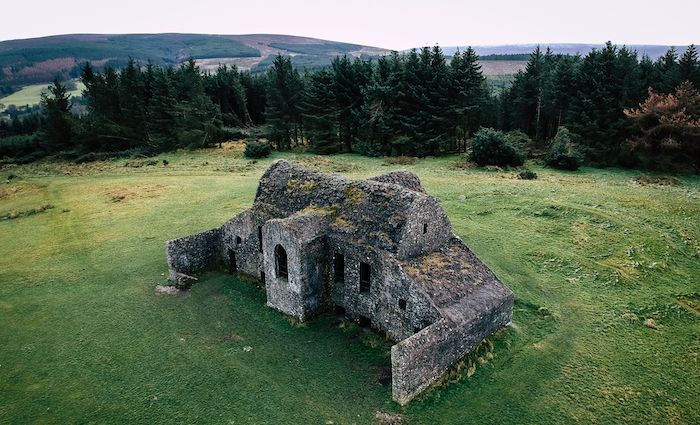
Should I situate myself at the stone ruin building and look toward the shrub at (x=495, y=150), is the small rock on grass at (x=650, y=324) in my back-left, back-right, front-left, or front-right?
front-right

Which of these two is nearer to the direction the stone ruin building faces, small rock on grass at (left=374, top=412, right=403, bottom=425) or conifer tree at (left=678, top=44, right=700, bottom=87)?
the small rock on grass

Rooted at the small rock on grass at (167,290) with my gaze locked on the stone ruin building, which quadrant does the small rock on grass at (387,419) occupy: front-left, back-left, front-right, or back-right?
front-right

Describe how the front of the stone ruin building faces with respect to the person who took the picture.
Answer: facing the viewer and to the left of the viewer

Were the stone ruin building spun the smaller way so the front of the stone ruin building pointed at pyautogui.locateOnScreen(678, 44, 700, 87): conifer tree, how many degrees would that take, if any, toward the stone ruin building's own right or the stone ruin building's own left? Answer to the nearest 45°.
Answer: approximately 180°

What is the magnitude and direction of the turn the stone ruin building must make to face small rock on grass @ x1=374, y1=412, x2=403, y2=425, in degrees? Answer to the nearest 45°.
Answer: approximately 45° to its left

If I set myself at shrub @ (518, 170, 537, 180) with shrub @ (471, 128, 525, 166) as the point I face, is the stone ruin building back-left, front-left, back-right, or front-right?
back-left

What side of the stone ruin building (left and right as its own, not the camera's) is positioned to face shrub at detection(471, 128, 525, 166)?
back

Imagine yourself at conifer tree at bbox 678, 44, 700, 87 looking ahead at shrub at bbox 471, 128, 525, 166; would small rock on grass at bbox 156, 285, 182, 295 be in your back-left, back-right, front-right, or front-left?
front-left

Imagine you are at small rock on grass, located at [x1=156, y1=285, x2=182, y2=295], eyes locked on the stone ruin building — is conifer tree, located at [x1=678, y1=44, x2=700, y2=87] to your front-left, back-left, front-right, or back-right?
front-left

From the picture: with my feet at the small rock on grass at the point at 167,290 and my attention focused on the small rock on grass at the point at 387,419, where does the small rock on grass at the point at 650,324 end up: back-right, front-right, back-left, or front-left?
front-left

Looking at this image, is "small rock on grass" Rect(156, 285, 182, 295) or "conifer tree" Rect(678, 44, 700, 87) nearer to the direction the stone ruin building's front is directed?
the small rock on grass

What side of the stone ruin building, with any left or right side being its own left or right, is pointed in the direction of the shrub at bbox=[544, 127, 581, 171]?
back

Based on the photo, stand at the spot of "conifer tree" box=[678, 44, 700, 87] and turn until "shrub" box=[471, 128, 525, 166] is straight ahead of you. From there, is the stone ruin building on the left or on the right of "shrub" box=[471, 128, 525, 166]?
left

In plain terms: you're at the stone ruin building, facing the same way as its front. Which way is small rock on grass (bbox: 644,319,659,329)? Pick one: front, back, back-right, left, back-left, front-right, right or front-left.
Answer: back-left

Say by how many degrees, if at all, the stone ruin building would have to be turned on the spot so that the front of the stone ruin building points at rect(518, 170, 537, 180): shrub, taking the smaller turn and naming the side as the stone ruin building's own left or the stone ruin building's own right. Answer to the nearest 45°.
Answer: approximately 180°

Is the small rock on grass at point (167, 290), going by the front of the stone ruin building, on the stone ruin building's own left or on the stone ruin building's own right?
on the stone ruin building's own right
